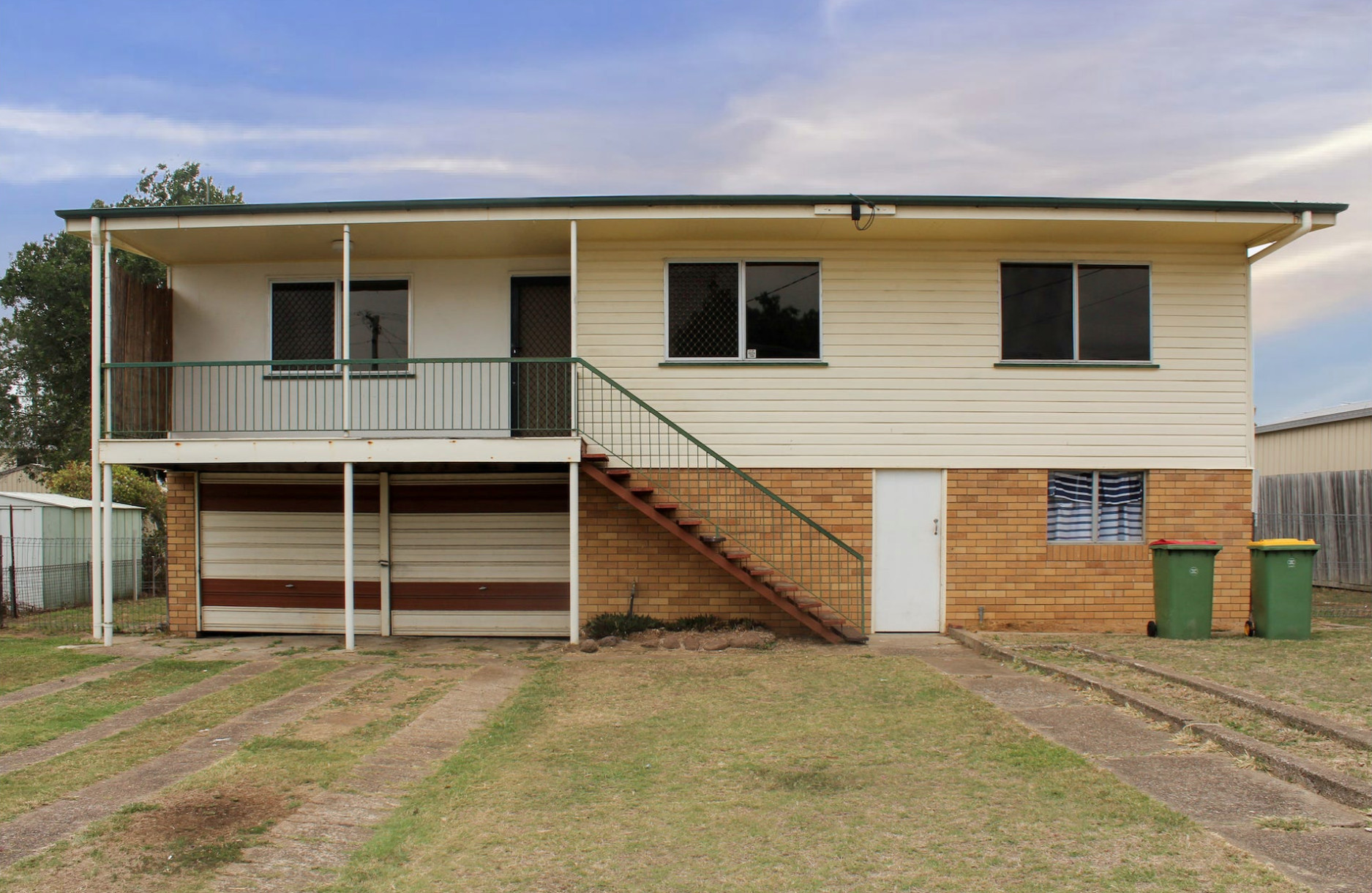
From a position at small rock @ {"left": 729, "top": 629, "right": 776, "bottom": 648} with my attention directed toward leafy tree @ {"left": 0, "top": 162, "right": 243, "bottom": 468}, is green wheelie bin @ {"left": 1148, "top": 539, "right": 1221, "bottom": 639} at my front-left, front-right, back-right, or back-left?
back-right

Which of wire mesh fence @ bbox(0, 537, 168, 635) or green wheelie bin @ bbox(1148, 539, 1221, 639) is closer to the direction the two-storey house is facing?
the green wheelie bin

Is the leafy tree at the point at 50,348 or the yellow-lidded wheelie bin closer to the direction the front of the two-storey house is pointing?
the yellow-lidded wheelie bin

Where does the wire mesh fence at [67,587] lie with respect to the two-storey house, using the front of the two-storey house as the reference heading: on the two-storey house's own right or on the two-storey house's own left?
on the two-storey house's own right

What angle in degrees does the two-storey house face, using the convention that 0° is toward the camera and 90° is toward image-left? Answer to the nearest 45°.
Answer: approximately 0°

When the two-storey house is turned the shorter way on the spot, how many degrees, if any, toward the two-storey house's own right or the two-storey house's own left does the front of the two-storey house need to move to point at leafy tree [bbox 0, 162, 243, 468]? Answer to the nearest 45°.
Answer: approximately 135° to the two-storey house's own right
